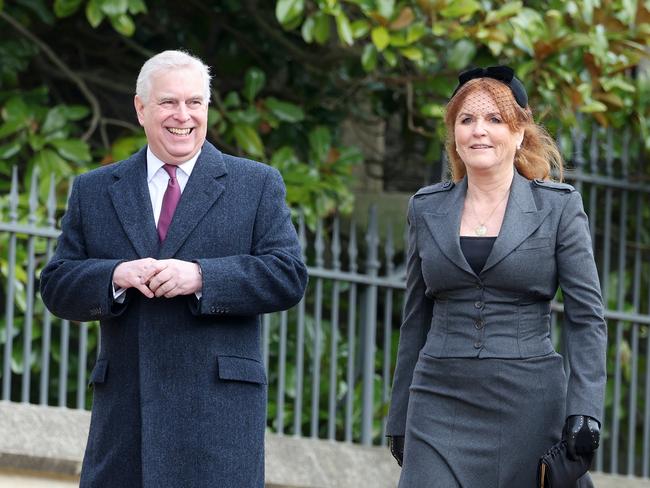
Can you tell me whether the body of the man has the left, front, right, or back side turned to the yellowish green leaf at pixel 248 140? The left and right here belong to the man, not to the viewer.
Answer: back

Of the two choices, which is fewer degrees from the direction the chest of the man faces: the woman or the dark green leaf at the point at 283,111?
the woman

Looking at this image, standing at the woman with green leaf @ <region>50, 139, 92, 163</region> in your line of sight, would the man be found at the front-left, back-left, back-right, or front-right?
front-left

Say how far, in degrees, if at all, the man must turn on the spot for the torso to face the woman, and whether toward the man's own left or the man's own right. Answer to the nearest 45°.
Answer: approximately 90° to the man's own left

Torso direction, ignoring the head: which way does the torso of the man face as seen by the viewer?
toward the camera

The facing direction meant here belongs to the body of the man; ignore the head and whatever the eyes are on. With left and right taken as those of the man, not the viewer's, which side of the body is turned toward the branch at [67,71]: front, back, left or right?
back
